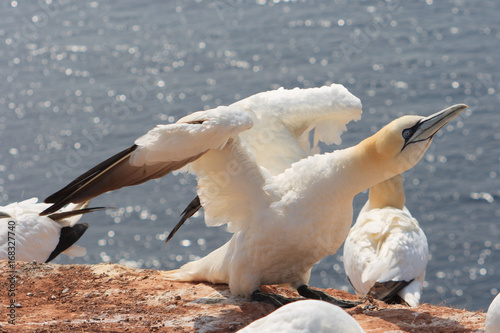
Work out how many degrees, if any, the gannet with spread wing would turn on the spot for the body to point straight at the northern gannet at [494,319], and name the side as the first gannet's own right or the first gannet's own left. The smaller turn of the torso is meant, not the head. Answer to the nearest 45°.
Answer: approximately 45° to the first gannet's own right

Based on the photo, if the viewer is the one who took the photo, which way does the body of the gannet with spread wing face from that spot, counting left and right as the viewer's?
facing to the right of the viewer

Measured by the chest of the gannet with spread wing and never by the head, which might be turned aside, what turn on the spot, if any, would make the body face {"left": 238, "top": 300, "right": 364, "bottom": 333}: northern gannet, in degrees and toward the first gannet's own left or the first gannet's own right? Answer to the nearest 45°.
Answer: approximately 90° to the first gannet's own right
